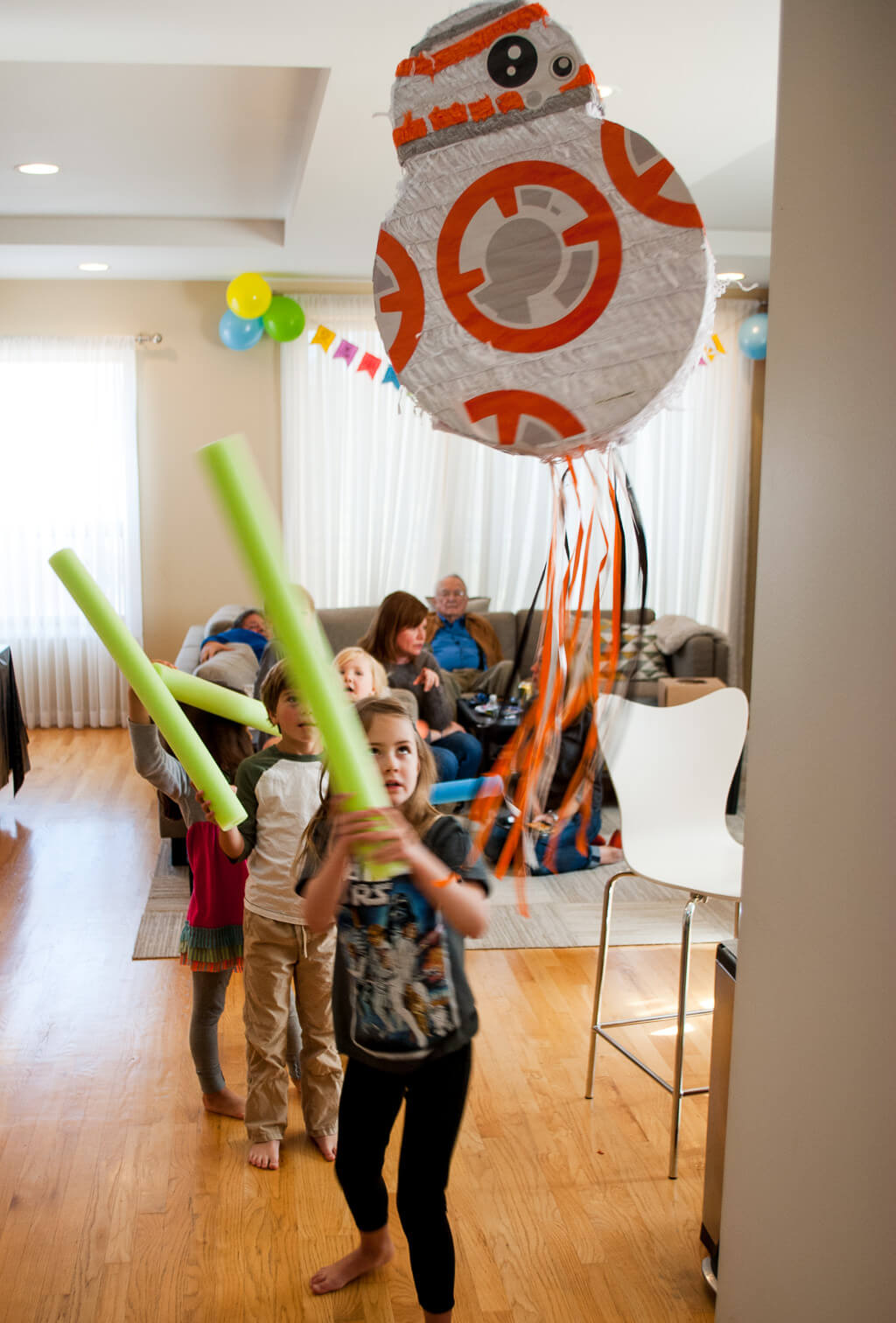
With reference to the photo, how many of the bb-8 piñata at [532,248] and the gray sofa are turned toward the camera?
2

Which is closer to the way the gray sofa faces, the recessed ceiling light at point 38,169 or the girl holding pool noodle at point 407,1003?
the girl holding pool noodle

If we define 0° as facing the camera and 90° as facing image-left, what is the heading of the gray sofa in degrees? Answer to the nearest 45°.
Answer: approximately 0°

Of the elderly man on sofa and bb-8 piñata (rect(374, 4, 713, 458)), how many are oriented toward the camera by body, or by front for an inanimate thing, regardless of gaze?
2

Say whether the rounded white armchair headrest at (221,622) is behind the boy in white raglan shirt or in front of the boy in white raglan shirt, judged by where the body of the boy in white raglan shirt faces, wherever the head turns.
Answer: behind

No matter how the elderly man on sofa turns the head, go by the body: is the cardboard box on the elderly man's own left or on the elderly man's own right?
on the elderly man's own left

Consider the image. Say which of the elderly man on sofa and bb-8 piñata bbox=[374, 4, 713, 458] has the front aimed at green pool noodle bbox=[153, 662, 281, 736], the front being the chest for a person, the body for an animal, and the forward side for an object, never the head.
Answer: the elderly man on sofa

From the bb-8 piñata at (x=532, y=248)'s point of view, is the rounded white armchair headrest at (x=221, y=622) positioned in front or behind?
behind
